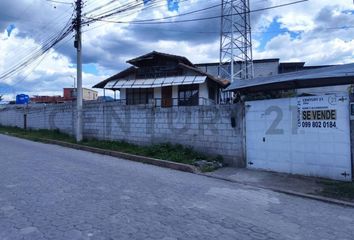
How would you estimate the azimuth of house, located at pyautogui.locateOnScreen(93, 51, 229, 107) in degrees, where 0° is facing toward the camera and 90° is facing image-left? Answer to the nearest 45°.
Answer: approximately 0°

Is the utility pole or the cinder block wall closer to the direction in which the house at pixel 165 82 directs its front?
the cinder block wall

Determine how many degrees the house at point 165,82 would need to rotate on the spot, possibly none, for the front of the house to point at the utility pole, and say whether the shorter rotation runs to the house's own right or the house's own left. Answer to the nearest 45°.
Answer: approximately 45° to the house's own right

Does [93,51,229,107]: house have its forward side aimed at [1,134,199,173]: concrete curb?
yes

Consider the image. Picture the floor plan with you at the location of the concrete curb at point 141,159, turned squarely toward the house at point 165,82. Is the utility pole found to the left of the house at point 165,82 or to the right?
left

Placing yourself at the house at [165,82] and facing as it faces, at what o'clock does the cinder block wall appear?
The cinder block wall is roughly at 12 o'clock from the house.
